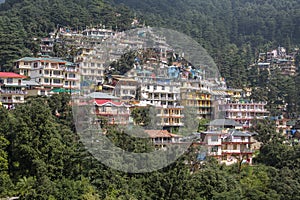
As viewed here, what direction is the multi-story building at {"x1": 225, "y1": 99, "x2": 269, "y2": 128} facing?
toward the camera

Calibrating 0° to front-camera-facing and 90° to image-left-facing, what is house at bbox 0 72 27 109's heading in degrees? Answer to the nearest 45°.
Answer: approximately 0°

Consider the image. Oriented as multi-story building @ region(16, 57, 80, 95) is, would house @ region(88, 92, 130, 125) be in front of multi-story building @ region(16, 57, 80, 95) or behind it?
in front

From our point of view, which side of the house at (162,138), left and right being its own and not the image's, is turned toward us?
front

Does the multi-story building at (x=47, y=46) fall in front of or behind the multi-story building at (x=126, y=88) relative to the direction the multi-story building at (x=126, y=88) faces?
behind

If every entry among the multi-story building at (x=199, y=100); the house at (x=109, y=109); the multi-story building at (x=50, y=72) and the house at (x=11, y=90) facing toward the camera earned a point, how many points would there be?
4

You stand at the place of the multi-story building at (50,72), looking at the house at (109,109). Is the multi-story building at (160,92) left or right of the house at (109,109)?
left

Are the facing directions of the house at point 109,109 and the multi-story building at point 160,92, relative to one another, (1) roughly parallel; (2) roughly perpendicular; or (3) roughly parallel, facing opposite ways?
roughly parallel

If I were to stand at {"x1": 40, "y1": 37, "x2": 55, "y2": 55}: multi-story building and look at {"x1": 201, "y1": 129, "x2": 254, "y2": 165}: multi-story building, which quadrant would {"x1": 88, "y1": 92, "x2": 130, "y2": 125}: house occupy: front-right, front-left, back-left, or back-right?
front-right

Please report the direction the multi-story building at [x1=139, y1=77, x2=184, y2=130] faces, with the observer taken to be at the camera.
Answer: facing the viewer

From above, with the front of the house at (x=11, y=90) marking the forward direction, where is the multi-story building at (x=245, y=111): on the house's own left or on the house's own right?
on the house's own left

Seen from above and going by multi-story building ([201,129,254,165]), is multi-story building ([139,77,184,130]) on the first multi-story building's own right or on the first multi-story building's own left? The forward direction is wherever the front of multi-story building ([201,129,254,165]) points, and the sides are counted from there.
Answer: on the first multi-story building's own right

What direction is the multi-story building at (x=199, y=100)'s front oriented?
toward the camera

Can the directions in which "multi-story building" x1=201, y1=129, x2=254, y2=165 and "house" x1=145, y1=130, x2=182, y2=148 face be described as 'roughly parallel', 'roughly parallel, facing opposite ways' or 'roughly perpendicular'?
roughly parallel

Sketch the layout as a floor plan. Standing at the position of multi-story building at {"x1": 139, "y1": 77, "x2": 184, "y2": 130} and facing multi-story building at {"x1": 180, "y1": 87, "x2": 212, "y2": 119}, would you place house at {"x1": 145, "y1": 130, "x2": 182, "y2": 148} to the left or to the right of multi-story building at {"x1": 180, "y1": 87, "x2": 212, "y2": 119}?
right
